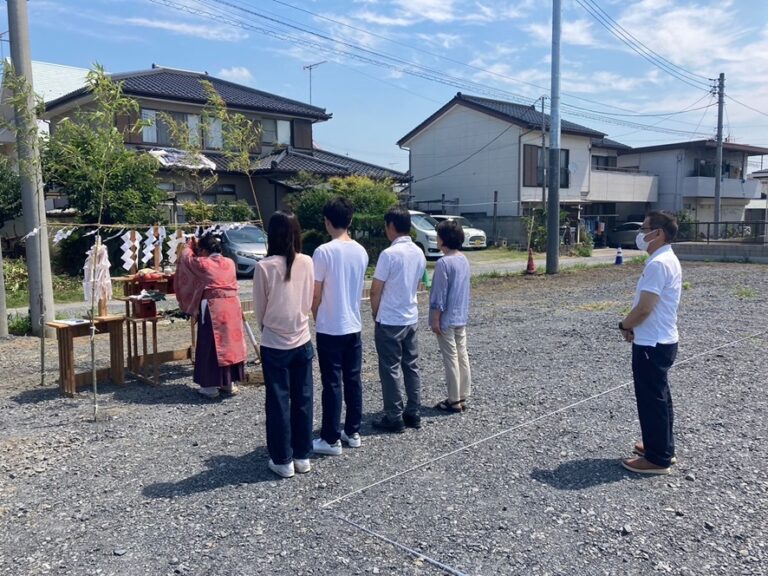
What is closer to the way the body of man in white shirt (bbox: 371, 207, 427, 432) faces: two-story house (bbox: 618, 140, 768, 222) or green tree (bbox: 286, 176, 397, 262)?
the green tree

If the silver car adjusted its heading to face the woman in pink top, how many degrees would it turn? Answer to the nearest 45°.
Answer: approximately 45° to its right

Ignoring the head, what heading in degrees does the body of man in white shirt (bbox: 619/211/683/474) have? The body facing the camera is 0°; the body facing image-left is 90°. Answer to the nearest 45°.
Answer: approximately 90°

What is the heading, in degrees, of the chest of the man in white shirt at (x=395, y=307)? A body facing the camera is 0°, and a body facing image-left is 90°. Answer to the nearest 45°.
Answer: approximately 135°

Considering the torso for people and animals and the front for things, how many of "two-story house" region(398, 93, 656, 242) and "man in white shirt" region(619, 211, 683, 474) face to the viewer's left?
1

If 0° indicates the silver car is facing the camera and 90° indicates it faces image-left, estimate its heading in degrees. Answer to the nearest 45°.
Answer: approximately 315°

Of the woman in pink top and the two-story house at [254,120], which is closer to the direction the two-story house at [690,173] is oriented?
the woman in pink top

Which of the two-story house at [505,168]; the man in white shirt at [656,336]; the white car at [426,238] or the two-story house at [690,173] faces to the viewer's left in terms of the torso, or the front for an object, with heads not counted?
the man in white shirt
